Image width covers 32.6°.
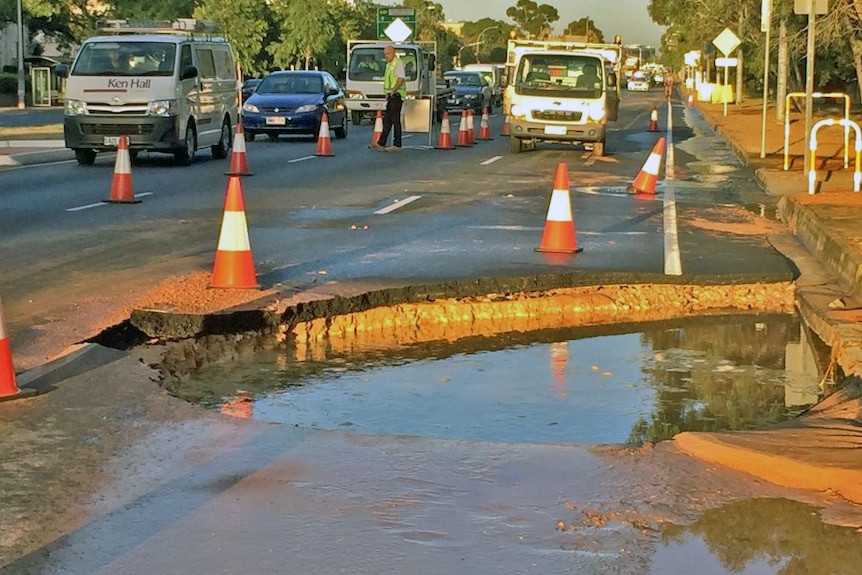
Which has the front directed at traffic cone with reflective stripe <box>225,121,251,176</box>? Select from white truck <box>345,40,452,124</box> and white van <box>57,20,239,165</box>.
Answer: the white truck

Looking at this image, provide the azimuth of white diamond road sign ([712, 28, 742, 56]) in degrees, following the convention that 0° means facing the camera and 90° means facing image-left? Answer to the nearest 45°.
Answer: approximately 0°

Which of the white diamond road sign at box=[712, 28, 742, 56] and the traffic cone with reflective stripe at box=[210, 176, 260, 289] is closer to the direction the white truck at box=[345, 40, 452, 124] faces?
the traffic cone with reflective stripe

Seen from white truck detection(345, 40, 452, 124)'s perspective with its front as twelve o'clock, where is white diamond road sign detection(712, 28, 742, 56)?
The white diamond road sign is roughly at 9 o'clock from the white truck.

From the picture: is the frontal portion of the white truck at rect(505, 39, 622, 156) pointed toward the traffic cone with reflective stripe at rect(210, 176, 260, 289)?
yes

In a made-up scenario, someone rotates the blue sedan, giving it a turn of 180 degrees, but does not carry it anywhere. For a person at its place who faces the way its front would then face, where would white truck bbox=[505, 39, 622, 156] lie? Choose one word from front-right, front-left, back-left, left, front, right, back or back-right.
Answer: right

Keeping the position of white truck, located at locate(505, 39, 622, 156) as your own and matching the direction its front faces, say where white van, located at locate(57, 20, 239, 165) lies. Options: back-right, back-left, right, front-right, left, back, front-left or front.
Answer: front-right

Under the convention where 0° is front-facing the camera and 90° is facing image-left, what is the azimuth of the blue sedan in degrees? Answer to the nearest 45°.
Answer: approximately 45°

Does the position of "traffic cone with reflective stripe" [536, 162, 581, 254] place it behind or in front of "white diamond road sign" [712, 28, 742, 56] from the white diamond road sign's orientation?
in front

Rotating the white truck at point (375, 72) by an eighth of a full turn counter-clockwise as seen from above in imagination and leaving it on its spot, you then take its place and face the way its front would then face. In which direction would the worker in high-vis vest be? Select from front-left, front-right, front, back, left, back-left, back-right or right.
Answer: front-right
